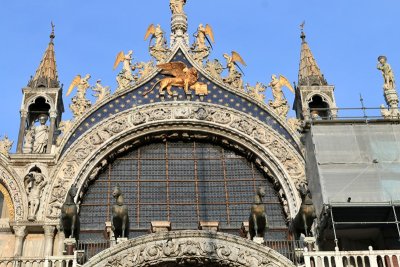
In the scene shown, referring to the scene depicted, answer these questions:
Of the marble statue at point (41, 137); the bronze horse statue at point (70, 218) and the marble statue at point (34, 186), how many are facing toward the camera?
3

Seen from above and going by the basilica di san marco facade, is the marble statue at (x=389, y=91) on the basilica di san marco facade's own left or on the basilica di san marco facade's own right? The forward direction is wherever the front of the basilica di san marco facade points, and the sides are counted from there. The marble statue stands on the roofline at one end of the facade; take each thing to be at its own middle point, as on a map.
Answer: on the basilica di san marco facade's own left

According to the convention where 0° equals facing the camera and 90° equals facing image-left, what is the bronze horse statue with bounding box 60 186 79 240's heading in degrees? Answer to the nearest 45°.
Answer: approximately 0°

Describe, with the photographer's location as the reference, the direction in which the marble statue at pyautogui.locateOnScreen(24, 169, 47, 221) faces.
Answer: facing the viewer

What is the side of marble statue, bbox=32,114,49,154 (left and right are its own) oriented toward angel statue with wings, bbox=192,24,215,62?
left
